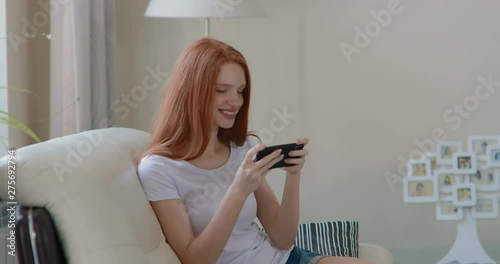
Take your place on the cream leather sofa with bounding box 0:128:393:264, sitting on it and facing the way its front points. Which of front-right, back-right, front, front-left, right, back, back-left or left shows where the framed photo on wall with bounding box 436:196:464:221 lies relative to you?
left

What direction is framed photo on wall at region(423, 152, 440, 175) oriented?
toward the camera

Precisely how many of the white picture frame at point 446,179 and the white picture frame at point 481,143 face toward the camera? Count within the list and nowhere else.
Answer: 2

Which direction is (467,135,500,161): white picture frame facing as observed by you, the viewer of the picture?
facing the viewer

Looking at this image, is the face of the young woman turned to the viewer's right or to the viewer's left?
to the viewer's right

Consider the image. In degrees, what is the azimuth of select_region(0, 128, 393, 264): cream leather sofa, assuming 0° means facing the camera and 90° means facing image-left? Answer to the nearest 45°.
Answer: approximately 315°

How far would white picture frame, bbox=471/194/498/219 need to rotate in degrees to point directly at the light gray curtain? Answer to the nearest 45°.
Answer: approximately 45° to its right

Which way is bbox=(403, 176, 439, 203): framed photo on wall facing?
toward the camera
